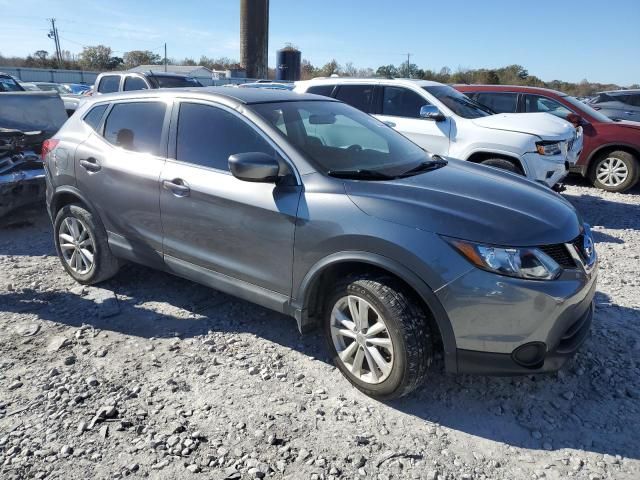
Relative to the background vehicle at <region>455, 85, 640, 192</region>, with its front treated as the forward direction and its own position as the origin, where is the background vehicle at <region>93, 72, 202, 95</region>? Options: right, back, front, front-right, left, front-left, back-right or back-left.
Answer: back-right

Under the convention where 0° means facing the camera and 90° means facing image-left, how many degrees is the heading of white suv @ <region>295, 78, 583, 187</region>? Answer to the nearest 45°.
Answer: approximately 315°

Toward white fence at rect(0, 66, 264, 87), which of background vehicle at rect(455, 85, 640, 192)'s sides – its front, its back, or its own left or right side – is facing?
back

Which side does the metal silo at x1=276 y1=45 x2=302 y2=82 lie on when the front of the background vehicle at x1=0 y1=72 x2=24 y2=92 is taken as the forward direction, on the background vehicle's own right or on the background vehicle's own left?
on the background vehicle's own left

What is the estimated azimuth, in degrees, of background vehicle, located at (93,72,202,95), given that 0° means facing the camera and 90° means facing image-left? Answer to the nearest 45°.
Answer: approximately 315°

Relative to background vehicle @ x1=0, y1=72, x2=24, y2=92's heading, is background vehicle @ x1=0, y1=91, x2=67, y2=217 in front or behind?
in front

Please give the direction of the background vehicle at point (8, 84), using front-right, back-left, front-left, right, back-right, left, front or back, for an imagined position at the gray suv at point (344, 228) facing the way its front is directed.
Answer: back

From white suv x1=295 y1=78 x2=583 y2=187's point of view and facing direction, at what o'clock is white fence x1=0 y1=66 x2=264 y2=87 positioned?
The white fence is roughly at 6 o'clock from the white suv.

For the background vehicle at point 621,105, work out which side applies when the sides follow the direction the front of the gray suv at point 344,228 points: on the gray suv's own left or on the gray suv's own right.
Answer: on the gray suv's own left

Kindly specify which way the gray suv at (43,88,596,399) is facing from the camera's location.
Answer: facing the viewer and to the right of the viewer
